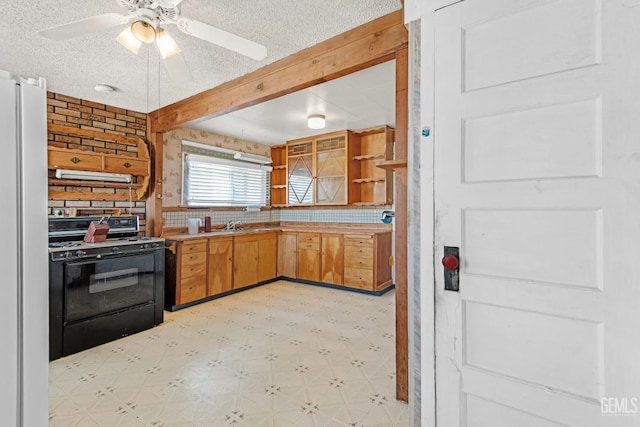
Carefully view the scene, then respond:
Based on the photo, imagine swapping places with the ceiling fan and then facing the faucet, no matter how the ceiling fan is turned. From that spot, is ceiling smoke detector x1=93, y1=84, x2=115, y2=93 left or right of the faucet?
left

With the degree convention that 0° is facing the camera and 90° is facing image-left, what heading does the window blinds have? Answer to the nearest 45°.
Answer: approximately 315°

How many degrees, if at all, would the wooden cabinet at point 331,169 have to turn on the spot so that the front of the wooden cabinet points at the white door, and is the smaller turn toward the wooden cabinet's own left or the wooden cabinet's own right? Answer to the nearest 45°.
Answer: approximately 45° to the wooden cabinet's own left

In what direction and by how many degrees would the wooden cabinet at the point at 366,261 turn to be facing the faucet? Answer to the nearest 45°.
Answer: approximately 45° to its right

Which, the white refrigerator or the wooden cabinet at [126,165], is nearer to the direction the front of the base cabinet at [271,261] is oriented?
the white refrigerator

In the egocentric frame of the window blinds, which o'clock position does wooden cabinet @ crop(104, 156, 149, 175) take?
The wooden cabinet is roughly at 3 o'clock from the window blinds.
